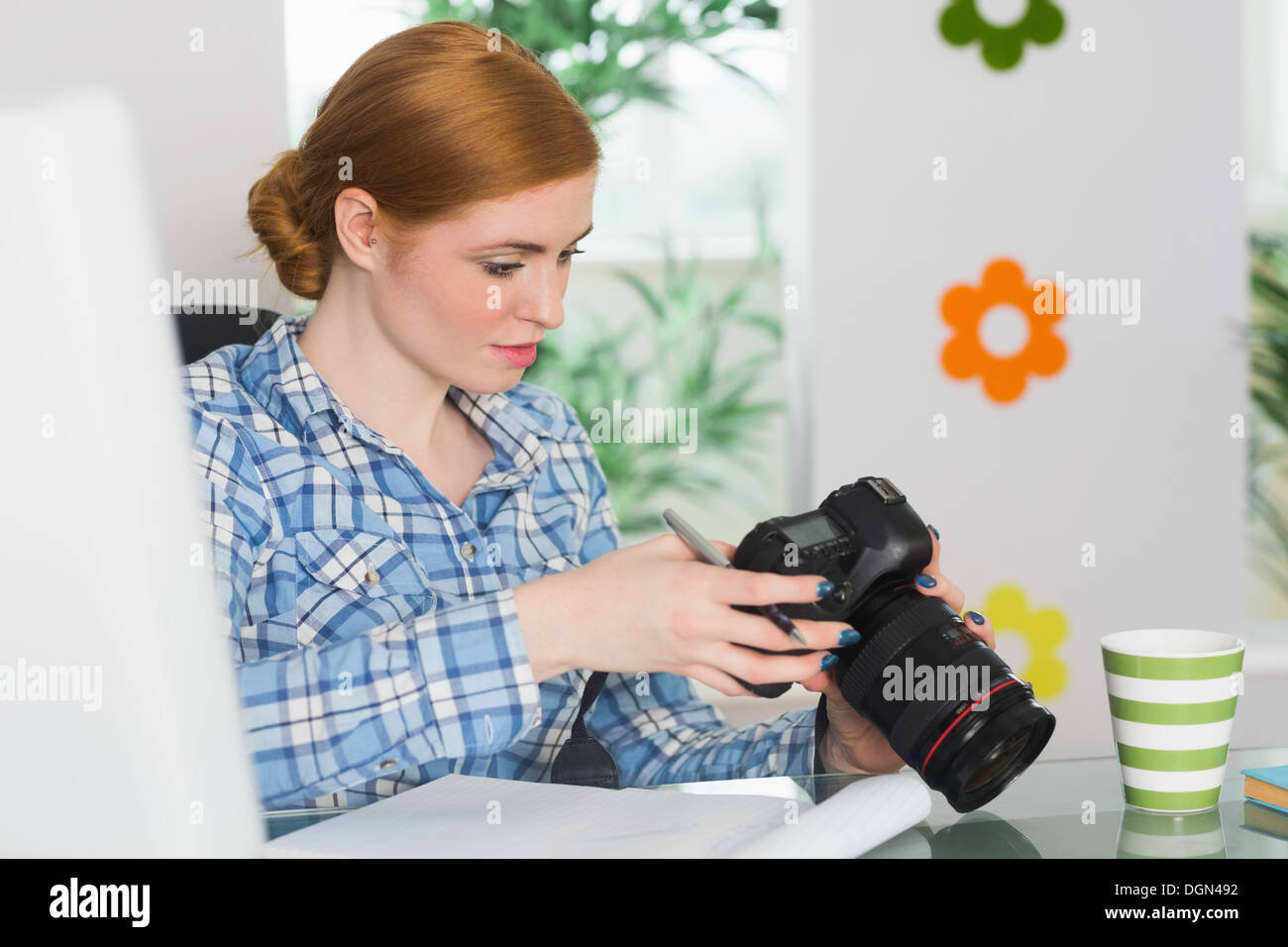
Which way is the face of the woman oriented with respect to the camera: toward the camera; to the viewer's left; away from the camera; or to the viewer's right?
to the viewer's right

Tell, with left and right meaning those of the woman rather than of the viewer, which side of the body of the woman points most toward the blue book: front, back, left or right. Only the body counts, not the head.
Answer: front

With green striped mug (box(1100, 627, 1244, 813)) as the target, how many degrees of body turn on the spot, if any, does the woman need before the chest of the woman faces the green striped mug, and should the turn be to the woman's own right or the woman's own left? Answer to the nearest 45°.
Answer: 0° — they already face it

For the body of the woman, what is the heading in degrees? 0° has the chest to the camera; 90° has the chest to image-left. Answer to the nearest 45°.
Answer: approximately 315°
